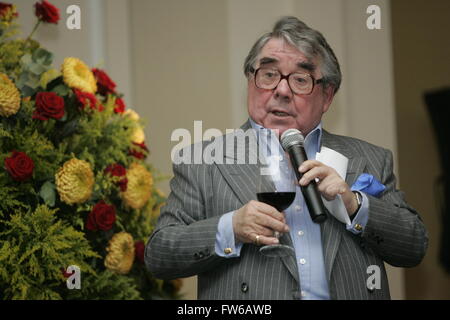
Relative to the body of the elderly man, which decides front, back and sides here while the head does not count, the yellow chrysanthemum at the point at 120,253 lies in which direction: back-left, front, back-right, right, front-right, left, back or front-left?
back-right

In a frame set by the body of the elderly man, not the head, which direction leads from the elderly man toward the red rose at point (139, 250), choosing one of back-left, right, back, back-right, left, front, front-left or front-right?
back-right

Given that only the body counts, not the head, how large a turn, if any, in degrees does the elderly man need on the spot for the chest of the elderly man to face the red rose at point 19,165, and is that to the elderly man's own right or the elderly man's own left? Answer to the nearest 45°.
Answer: approximately 90° to the elderly man's own right

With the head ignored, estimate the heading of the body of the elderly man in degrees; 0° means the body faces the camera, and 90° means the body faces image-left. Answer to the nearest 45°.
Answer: approximately 0°

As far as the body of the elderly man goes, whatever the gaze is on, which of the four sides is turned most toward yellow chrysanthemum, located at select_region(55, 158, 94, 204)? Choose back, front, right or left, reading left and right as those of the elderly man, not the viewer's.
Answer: right

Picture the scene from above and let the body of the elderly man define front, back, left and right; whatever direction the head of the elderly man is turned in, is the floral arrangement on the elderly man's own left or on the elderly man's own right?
on the elderly man's own right

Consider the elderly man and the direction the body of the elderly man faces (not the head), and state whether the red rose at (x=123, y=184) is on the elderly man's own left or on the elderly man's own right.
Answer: on the elderly man's own right

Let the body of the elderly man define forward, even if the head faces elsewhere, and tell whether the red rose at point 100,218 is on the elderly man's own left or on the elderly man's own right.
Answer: on the elderly man's own right
